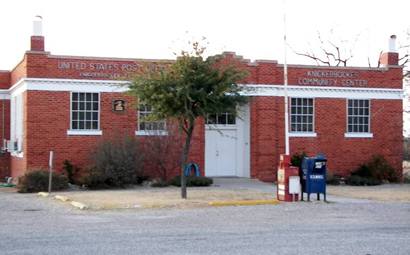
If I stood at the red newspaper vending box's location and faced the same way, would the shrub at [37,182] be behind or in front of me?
behind

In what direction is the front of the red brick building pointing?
toward the camera

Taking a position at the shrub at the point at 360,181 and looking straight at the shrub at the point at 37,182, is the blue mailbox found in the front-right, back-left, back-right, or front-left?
front-left

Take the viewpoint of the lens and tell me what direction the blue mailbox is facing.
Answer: facing the viewer and to the right of the viewer

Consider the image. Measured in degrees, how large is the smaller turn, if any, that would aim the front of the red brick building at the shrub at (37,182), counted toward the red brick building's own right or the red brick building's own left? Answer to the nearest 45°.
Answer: approximately 45° to the red brick building's own right

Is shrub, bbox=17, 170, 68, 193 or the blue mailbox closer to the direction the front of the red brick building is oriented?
the blue mailbox

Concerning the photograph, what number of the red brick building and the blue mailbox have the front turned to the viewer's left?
0

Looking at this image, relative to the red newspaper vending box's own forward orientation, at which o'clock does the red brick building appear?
The red brick building is roughly at 7 o'clock from the red newspaper vending box.

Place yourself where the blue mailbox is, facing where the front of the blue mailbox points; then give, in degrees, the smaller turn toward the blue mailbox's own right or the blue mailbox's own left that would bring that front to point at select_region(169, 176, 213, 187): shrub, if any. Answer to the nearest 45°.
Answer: approximately 180°

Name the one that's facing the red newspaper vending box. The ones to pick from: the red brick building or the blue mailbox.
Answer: the red brick building

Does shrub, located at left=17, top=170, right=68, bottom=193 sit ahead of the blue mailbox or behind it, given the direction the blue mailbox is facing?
behind

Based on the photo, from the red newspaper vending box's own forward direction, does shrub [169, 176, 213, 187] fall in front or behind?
behind

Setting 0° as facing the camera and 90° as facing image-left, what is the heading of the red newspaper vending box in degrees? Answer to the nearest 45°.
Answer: approximately 315°

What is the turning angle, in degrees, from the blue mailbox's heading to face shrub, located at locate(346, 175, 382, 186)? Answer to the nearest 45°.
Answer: approximately 135° to its left
